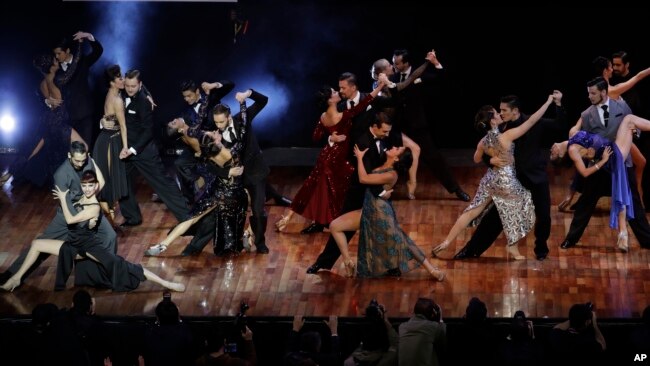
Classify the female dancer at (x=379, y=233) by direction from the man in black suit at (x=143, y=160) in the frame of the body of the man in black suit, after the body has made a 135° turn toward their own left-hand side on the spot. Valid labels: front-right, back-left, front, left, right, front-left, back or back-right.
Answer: front-right

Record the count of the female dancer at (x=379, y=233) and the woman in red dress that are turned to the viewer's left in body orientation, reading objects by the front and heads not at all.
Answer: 1

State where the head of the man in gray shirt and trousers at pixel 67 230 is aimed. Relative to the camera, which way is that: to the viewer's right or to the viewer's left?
to the viewer's right

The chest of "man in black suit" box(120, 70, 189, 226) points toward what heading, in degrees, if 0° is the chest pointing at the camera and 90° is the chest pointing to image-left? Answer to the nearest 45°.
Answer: approximately 45°

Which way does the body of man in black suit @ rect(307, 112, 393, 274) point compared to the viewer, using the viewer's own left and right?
facing the viewer and to the right of the viewer

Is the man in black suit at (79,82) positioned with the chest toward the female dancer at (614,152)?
no

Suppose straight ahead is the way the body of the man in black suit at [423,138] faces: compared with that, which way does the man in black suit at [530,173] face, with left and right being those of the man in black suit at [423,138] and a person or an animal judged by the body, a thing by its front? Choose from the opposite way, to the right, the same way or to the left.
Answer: the same way

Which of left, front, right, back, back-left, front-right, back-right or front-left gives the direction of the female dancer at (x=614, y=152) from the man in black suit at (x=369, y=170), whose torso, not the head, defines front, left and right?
front-left

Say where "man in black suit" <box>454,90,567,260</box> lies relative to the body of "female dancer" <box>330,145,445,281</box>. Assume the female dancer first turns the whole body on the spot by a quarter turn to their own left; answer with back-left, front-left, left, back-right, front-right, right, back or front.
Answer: left

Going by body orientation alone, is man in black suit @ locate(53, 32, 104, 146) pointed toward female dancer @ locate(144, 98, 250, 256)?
no

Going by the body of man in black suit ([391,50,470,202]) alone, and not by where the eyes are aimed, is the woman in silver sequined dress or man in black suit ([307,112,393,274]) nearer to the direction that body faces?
the man in black suit

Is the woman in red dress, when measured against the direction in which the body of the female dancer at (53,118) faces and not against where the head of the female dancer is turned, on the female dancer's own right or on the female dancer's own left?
on the female dancer's own right

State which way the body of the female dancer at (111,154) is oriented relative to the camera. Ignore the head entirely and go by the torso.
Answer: to the viewer's right
